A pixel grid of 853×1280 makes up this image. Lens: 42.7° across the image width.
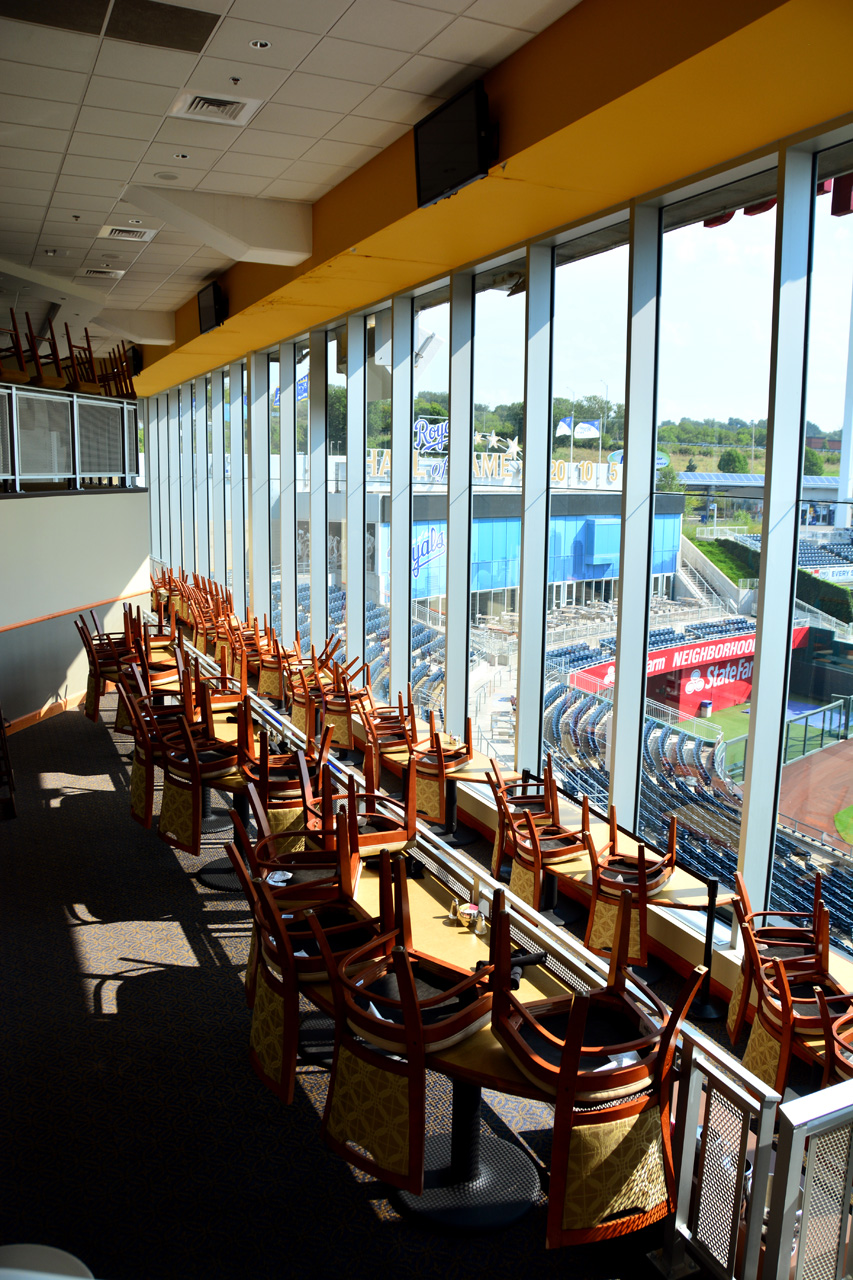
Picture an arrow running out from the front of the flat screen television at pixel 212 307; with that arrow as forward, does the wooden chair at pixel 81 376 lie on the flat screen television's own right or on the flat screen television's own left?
on the flat screen television's own right

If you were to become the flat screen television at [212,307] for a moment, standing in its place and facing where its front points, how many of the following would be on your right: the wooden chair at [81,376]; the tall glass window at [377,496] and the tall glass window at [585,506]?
1

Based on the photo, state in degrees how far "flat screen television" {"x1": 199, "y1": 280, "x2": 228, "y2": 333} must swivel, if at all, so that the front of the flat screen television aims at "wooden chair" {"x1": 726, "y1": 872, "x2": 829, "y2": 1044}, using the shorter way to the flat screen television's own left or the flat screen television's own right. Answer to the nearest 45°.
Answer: approximately 45° to the flat screen television's own left

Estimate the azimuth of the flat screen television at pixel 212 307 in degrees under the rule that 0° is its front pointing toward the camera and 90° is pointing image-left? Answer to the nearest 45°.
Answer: approximately 45°

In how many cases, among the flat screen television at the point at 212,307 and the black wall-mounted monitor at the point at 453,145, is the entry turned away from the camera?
0

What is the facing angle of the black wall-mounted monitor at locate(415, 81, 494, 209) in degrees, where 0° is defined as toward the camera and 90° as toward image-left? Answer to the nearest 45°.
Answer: approximately 45°

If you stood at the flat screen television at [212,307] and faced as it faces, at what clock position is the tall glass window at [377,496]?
The tall glass window is roughly at 9 o'clock from the flat screen television.

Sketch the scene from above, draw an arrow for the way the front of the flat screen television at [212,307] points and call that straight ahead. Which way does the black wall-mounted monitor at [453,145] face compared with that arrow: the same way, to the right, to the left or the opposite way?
the same way

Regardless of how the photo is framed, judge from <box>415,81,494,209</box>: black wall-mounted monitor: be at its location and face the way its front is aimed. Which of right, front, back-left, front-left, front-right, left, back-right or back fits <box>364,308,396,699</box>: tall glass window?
back-right
